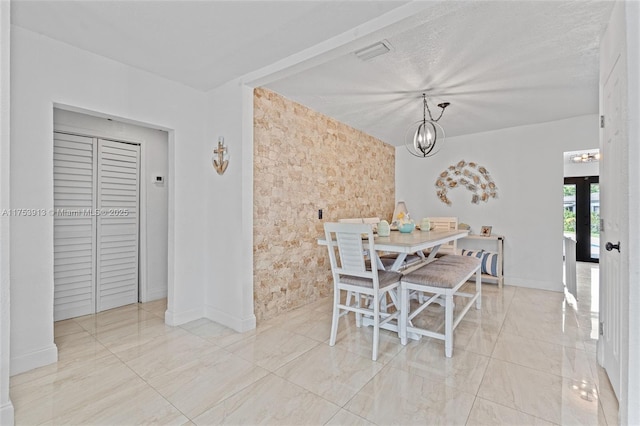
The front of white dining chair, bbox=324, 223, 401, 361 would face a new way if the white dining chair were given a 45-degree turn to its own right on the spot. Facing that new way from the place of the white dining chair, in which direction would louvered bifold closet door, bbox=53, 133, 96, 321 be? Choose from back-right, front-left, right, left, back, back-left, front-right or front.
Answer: back

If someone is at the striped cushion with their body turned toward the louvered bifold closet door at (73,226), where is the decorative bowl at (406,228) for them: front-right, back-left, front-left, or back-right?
front-left

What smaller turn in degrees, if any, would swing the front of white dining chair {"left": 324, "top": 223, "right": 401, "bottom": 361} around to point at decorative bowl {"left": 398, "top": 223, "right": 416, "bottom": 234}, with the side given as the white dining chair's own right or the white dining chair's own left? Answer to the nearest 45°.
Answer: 0° — it already faces it

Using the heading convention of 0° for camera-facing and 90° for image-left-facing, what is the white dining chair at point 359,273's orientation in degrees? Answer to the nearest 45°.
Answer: approximately 225°

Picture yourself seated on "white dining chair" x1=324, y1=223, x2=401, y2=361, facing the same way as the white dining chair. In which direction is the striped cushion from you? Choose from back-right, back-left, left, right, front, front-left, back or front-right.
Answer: front
